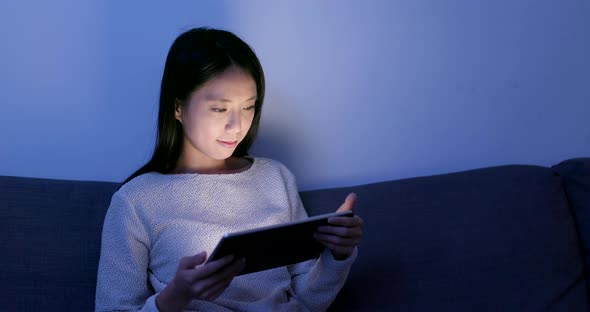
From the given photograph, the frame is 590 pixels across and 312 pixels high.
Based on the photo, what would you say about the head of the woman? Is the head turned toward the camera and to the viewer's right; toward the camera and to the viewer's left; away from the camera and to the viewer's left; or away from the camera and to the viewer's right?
toward the camera and to the viewer's right

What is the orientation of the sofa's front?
toward the camera
